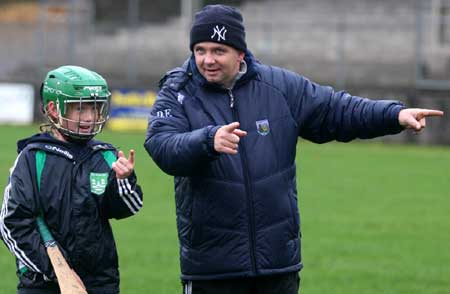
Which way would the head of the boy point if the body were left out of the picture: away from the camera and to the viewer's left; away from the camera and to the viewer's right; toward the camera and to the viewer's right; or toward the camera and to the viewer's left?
toward the camera and to the viewer's right

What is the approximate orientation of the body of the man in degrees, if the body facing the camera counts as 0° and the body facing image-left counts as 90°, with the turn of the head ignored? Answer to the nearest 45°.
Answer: approximately 0°

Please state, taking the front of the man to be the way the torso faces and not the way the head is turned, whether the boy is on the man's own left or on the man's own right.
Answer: on the man's own right
